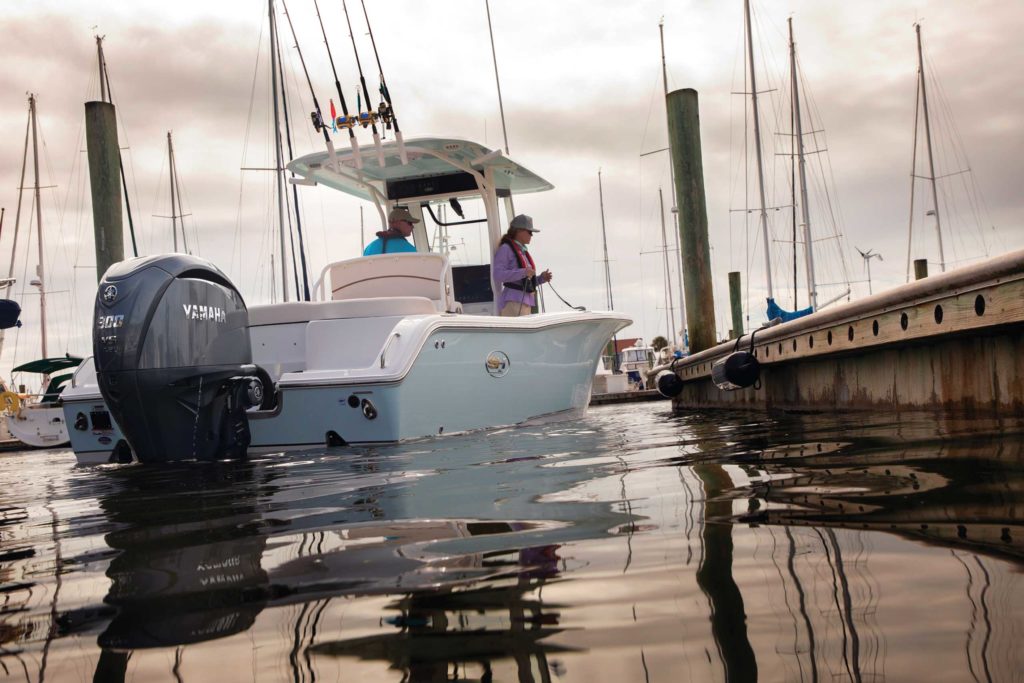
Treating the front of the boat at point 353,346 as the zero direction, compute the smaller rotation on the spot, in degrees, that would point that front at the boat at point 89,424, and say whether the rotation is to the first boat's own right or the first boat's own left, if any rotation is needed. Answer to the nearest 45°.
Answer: approximately 135° to the first boat's own left

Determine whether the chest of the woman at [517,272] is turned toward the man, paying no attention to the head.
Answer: no

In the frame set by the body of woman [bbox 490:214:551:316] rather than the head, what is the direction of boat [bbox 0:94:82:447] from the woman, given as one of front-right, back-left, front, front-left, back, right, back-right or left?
back-left

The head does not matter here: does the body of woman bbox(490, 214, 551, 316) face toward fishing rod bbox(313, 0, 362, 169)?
no

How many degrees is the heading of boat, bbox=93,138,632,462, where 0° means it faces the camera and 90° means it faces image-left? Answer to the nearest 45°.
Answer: approximately 225°

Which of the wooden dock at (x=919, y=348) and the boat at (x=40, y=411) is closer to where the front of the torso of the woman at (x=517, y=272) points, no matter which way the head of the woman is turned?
the wooden dock

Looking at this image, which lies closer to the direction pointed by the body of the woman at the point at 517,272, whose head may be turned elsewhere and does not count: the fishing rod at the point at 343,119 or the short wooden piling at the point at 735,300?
the short wooden piling

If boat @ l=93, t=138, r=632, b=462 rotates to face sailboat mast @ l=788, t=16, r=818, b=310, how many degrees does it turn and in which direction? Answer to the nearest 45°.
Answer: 0° — it already faces it

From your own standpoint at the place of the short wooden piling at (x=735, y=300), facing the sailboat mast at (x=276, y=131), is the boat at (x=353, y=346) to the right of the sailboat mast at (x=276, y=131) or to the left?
left

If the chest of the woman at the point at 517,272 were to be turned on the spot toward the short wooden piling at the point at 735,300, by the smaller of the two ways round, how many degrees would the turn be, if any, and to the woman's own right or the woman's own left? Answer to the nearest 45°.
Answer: approximately 90° to the woman's own left

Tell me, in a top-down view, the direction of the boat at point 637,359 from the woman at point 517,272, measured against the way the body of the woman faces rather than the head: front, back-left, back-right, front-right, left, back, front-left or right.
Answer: left

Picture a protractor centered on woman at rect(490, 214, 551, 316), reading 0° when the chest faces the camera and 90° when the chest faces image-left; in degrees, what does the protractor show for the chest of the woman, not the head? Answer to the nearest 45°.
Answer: approximately 270°

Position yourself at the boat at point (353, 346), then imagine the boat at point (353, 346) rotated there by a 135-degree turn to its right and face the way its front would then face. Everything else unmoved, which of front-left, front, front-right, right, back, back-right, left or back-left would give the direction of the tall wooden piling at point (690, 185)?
back-left

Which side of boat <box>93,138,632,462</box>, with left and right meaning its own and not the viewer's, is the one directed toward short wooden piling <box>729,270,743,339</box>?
front

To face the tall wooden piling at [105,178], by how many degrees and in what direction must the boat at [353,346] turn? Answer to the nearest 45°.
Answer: approximately 90° to its left
